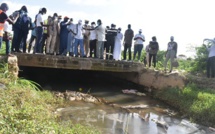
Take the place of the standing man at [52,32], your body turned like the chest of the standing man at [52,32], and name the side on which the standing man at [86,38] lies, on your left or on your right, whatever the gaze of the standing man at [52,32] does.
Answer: on your left

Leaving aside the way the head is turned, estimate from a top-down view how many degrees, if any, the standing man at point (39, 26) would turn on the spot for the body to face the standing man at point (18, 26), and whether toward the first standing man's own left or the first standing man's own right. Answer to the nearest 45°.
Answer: approximately 135° to the first standing man's own right

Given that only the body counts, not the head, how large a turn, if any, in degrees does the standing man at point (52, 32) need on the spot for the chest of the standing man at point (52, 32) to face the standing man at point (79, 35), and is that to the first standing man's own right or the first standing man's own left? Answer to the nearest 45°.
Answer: approximately 45° to the first standing man's own left

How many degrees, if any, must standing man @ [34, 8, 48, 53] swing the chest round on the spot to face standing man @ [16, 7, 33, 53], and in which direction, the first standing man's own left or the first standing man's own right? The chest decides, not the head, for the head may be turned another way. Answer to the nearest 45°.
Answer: approximately 135° to the first standing man's own right

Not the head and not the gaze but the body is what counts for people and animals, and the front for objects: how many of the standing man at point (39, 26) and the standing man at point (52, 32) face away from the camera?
0

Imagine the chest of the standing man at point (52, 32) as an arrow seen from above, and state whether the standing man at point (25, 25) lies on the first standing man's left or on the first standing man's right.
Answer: on the first standing man's right

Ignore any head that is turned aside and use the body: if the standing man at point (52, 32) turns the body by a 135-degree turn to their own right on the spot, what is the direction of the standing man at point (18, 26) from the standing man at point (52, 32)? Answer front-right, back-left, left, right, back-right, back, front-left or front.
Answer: front-left

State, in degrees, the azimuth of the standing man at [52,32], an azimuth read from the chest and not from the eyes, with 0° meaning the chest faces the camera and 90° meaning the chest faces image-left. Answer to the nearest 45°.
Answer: approximately 315°
